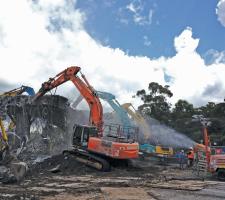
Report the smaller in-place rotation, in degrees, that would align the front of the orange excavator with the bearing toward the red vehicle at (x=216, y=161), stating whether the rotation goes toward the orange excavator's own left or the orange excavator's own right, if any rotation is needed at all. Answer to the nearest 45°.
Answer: approximately 180°

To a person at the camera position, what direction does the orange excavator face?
facing away from the viewer and to the left of the viewer
